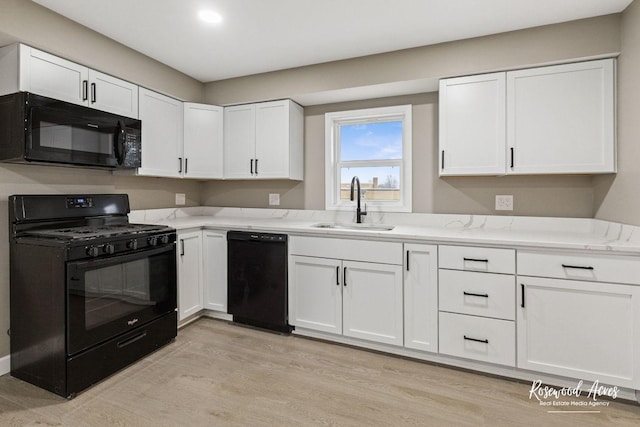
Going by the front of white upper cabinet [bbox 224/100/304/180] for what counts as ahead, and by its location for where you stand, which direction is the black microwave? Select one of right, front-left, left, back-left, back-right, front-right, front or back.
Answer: front

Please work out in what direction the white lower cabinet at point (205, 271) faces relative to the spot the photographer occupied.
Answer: facing the viewer

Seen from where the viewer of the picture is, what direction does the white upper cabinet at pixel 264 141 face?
facing the viewer and to the left of the viewer

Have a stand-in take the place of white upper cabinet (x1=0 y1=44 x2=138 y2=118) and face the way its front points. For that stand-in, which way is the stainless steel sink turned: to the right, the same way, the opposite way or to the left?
to the right

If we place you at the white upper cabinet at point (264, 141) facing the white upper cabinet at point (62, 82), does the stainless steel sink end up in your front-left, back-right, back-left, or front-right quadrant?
back-left

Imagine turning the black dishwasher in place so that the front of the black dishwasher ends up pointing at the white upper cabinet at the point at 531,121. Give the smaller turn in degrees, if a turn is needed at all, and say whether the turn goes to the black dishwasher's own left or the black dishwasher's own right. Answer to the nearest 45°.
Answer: approximately 90° to the black dishwasher's own left

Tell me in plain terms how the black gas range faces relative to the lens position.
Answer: facing the viewer and to the right of the viewer

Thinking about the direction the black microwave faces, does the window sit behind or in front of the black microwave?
in front

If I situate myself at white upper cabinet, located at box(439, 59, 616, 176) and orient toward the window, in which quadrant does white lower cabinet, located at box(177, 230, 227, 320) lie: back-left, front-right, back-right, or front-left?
front-left

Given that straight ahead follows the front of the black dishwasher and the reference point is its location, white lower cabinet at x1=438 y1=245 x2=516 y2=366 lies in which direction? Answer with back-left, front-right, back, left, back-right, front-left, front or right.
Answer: left

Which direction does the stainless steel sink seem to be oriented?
toward the camera

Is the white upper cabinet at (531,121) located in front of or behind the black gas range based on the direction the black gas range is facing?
in front
